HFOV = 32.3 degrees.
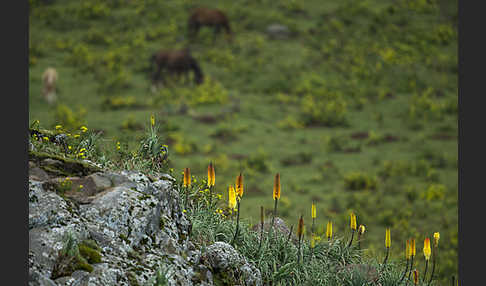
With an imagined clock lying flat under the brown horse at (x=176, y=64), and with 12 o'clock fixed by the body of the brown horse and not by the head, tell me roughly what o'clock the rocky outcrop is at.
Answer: The rocky outcrop is roughly at 3 o'clock from the brown horse.

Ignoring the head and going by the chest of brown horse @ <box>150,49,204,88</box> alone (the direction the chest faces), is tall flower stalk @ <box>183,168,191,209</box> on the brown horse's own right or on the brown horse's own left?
on the brown horse's own right

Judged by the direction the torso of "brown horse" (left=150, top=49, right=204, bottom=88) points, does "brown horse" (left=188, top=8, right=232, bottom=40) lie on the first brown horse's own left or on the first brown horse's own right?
on the first brown horse's own left

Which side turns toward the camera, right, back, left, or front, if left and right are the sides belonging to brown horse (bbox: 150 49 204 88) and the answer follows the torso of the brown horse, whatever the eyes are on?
right

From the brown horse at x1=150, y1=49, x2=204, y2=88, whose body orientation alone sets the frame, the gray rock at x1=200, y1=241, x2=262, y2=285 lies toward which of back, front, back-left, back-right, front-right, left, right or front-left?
right

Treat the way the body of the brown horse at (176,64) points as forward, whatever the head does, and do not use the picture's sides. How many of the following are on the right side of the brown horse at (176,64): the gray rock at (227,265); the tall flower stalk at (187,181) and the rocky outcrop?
3

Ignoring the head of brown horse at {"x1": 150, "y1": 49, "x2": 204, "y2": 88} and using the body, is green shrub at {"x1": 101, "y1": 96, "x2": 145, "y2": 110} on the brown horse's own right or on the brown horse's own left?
on the brown horse's own right
